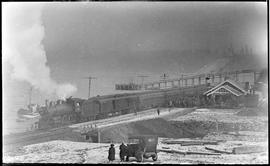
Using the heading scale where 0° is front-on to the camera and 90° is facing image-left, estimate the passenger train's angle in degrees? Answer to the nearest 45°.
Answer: approximately 45°
